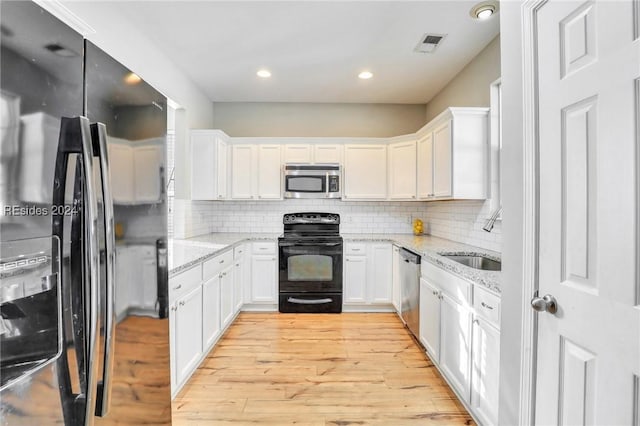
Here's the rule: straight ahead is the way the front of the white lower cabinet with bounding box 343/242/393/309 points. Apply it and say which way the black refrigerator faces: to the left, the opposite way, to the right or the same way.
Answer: to the left

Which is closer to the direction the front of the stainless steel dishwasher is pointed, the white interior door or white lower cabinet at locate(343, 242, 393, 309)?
the white lower cabinet

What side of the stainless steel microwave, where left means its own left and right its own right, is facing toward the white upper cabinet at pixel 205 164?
right

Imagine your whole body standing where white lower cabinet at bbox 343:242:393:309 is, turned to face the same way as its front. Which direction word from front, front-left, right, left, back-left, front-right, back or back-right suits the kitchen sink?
front-left

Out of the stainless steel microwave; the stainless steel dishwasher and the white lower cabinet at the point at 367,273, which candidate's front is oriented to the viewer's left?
the stainless steel dishwasher

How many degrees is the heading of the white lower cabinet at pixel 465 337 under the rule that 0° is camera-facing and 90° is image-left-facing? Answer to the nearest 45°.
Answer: approximately 45°

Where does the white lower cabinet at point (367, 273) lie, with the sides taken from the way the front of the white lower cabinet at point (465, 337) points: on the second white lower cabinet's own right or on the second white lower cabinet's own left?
on the second white lower cabinet's own right

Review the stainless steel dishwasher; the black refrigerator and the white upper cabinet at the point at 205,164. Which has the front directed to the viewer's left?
the stainless steel dishwasher

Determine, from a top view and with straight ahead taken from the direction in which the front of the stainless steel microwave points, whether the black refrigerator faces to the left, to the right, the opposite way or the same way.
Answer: to the left

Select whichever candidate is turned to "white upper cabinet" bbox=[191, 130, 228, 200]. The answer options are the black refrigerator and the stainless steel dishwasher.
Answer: the stainless steel dishwasher

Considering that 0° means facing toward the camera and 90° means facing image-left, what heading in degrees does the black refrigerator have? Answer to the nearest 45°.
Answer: approximately 315°

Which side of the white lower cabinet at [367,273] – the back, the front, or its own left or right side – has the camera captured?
front

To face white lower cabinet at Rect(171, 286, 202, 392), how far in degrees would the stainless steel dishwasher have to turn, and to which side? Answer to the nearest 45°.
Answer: approximately 45° to its left

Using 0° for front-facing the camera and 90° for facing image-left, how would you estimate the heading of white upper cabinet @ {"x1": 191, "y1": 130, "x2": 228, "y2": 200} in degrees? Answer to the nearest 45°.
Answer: approximately 270°

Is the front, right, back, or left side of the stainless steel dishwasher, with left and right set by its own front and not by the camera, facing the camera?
left
